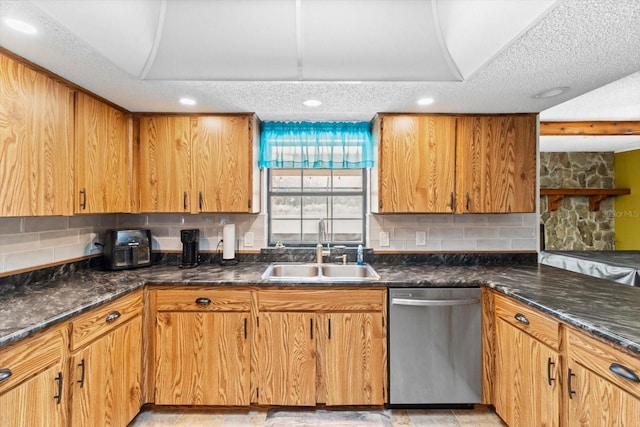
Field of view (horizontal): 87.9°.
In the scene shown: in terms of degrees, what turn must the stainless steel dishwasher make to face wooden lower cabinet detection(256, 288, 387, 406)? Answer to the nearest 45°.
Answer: approximately 90° to its right

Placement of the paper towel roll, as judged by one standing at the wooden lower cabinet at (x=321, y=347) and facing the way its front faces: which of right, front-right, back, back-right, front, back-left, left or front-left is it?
back-right

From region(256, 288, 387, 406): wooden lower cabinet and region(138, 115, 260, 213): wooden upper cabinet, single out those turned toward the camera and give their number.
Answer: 2

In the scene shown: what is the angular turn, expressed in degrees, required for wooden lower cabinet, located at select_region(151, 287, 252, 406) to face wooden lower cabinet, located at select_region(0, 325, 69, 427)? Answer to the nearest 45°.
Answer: approximately 45° to its right

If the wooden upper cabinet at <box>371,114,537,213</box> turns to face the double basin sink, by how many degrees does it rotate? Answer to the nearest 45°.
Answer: approximately 90° to its right

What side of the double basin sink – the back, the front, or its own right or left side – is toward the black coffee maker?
right

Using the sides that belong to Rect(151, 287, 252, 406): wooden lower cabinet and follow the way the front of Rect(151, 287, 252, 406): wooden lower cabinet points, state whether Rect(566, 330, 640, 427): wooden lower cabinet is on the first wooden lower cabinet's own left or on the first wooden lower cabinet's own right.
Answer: on the first wooden lower cabinet's own left
